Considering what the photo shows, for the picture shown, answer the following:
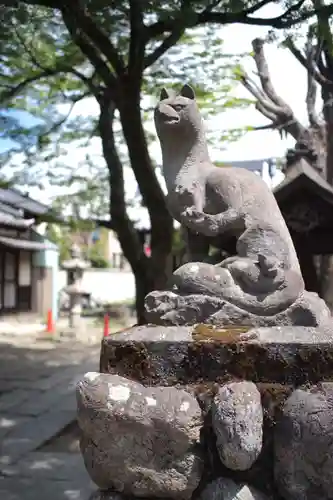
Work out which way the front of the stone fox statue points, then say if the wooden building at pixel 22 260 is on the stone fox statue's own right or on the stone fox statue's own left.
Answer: on the stone fox statue's own right

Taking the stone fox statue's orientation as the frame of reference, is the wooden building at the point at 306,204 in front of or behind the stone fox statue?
behind

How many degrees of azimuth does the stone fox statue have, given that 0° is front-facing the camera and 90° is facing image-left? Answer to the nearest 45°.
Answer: approximately 45°

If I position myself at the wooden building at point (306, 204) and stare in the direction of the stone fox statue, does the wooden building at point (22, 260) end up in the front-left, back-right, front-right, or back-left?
back-right
